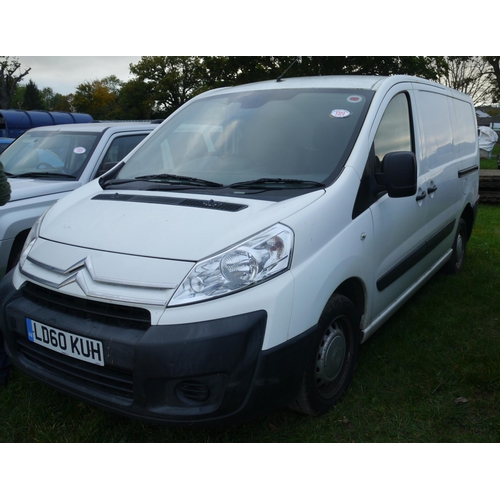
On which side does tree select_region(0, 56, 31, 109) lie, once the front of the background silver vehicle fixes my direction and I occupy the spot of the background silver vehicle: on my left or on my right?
on my right

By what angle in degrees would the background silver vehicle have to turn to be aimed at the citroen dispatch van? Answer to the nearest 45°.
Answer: approximately 45° to its left

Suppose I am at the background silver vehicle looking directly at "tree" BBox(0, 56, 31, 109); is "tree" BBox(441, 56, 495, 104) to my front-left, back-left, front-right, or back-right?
front-right

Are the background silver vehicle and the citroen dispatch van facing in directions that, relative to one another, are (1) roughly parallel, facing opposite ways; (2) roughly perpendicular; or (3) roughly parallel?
roughly parallel

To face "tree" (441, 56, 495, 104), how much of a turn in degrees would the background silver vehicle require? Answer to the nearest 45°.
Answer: approximately 180°

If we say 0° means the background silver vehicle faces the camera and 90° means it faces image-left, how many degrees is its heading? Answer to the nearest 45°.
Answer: approximately 45°

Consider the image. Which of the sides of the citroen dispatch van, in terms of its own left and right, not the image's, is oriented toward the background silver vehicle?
right

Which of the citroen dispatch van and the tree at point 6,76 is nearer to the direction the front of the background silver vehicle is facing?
the citroen dispatch van

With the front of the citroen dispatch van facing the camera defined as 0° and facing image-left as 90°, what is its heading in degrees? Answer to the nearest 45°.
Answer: approximately 45°

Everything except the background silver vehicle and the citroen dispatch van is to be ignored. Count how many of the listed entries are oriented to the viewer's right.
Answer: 0

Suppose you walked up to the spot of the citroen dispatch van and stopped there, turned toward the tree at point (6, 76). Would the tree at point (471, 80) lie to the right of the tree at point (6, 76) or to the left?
right
